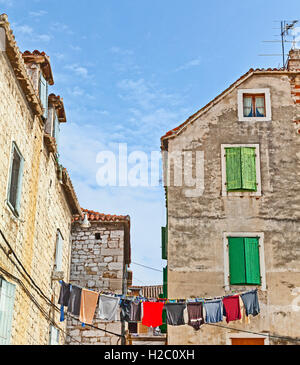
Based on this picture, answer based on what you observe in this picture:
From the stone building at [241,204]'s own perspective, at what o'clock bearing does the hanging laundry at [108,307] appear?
The hanging laundry is roughly at 2 o'clock from the stone building.

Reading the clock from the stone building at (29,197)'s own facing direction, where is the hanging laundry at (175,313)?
The hanging laundry is roughly at 11 o'clock from the stone building.

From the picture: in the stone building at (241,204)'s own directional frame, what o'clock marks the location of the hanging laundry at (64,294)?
The hanging laundry is roughly at 2 o'clock from the stone building.

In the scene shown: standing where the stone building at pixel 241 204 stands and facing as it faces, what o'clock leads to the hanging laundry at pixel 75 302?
The hanging laundry is roughly at 2 o'clock from the stone building.

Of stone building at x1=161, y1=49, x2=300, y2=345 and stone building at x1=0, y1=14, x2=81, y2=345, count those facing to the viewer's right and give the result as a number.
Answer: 1

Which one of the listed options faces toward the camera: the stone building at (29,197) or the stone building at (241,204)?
the stone building at (241,204)

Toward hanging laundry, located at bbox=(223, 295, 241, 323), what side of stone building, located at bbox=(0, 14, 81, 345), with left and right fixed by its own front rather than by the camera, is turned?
front

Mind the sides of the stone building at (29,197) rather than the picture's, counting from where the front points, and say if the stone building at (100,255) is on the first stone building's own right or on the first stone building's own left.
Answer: on the first stone building's own left

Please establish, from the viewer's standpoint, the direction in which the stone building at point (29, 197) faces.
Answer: facing to the right of the viewer

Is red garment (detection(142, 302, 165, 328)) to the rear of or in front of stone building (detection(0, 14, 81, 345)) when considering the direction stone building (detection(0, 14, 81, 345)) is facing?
in front

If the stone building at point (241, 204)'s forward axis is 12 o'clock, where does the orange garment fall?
The orange garment is roughly at 2 o'clock from the stone building.

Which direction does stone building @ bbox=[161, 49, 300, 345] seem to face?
toward the camera

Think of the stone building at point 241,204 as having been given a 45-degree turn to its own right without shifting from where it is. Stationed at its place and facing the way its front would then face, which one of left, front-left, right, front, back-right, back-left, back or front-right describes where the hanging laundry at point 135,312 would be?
front

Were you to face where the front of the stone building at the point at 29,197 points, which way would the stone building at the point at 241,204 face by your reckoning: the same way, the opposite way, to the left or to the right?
to the right

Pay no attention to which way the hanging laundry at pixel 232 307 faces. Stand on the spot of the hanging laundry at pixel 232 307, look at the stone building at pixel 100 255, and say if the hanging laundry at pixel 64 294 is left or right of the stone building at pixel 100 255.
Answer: left
